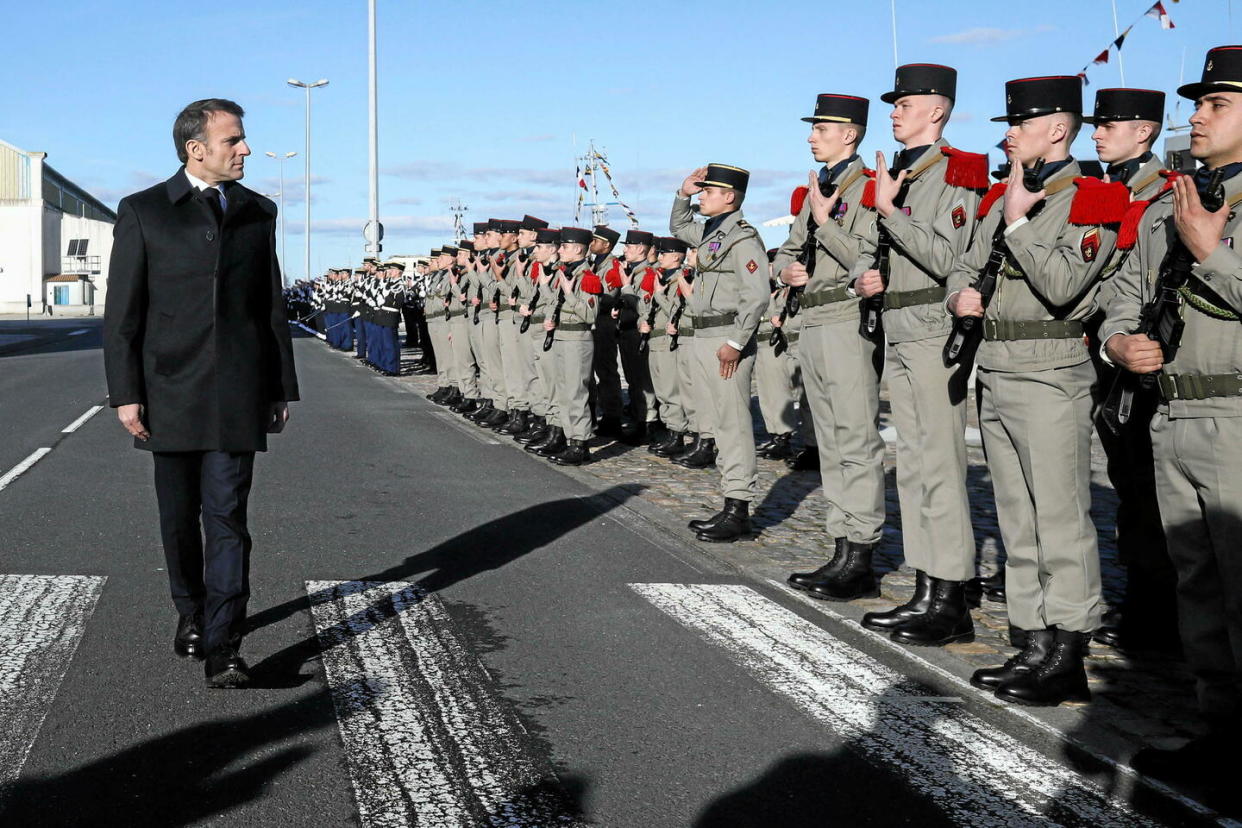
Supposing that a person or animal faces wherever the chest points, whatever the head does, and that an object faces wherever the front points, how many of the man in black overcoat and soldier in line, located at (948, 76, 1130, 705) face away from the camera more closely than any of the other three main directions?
0

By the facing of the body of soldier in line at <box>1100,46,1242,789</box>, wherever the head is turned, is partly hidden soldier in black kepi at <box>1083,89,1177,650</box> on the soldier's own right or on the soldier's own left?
on the soldier's own right

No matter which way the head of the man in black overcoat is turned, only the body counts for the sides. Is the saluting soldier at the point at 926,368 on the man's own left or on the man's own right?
on the man's own left

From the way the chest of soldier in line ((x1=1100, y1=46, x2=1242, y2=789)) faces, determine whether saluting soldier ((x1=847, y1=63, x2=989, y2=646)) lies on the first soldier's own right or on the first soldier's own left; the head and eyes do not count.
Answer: on the first soldier's own right

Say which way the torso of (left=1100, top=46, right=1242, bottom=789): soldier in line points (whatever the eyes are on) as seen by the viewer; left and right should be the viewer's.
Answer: facing the viewer and to the left of the viewer

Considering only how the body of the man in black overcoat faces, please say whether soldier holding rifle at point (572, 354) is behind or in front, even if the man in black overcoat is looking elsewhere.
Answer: behind

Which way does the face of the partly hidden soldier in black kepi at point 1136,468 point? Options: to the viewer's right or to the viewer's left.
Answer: to the viewer's left

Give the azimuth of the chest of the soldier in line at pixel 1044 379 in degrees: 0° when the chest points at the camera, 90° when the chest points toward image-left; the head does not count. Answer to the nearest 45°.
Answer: approximately 45°

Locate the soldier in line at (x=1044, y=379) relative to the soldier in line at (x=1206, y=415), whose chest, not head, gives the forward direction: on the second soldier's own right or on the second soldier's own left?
on the second soldier's own right

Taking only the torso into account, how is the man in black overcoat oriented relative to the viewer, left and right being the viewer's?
facing the viewer

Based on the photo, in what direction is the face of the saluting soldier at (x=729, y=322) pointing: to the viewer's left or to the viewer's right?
to the viewer's left

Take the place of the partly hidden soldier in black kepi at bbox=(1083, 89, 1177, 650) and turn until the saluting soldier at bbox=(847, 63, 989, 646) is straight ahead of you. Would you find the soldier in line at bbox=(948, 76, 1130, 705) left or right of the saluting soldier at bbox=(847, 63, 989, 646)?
left
